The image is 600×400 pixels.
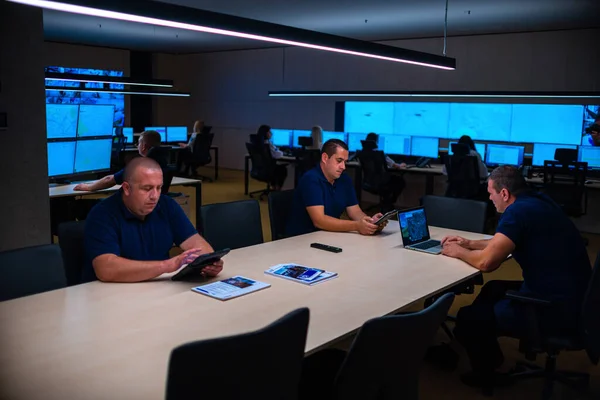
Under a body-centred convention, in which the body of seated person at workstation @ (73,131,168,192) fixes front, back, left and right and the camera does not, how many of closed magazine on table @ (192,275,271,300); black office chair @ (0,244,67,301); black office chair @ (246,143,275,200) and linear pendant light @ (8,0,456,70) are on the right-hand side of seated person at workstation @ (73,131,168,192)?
1

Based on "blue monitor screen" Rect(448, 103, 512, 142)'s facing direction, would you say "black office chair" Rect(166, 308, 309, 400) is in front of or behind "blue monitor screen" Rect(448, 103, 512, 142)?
in front

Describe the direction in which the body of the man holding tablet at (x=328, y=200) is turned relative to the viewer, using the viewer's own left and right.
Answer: facing the viewer and to the right of the viewer

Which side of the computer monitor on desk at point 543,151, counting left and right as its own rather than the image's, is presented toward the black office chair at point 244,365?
front

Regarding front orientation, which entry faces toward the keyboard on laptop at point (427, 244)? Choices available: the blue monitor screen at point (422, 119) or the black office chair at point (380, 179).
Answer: the blue monitor screen

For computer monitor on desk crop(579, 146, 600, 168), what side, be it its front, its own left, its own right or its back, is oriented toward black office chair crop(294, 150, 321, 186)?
right

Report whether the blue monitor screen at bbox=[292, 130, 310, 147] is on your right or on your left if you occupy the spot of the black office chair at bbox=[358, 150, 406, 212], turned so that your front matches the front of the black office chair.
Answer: on your left

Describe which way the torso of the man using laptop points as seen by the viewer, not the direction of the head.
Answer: to the viewer's left

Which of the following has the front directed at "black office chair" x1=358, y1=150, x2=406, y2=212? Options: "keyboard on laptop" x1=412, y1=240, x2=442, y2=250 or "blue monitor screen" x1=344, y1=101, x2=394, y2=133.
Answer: the blue monitor screen

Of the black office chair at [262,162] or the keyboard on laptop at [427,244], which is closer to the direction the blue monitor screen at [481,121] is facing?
the keyboard on laptop

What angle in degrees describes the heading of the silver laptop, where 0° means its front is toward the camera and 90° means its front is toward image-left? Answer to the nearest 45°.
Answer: approximately 315°

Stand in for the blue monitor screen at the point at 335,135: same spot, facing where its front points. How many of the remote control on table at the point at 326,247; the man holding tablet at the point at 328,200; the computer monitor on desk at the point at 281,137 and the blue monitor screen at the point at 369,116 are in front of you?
2

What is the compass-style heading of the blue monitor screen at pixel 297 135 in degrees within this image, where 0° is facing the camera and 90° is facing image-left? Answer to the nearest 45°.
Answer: approximately 0°

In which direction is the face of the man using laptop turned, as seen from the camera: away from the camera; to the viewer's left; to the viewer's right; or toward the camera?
to the viewer's left

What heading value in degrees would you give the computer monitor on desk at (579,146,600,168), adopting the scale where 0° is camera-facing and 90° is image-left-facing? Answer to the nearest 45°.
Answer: approximately 0°

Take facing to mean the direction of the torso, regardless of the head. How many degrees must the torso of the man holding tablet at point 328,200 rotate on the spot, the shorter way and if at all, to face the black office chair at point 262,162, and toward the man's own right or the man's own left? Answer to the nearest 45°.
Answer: approximately 135° to the man's own left
